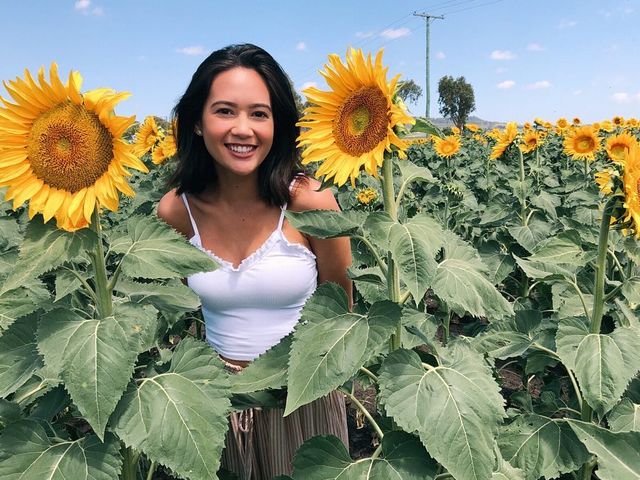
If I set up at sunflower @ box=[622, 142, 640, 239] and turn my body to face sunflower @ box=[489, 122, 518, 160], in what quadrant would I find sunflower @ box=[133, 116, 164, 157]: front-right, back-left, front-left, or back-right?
front-left

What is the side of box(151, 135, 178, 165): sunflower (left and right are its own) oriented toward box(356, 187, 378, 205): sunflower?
left

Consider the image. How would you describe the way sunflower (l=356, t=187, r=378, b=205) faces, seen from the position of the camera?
facing the viewer

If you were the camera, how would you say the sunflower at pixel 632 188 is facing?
facing the viewer and to the right of the viewer

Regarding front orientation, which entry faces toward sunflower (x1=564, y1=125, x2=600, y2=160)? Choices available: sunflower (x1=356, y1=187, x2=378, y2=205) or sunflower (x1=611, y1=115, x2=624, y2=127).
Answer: sunflower (x1=611, y1=115, x2=624, y2=127)

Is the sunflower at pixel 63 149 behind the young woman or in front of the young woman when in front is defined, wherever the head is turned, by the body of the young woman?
in front

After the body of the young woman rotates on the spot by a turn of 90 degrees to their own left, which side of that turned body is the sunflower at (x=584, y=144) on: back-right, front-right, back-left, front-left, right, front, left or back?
front-left

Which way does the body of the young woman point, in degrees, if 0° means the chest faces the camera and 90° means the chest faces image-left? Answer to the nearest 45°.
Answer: approximately 0°

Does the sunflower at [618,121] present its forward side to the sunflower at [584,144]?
yes

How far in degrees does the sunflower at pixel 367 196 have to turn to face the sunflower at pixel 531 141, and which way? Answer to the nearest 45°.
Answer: approximately 135° to its left

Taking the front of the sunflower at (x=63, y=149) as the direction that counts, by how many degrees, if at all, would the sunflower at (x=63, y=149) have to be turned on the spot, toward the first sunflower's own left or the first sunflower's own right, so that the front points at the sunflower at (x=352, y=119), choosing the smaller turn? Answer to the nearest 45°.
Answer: approximately 90° to the first sunflower's own left

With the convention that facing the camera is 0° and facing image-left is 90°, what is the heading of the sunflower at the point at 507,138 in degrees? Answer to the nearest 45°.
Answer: approximately 45°

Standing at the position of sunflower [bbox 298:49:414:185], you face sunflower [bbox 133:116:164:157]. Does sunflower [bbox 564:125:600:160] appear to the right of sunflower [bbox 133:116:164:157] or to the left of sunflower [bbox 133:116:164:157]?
right

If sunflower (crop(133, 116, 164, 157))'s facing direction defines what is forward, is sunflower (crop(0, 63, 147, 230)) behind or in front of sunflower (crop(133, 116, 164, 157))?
in front

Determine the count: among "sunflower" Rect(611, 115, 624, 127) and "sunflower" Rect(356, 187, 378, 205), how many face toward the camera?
2

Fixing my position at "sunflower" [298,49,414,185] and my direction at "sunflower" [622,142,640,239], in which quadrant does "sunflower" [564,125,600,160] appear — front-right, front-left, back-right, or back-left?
front-left

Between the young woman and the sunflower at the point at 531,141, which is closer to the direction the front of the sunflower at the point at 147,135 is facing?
the young woman
